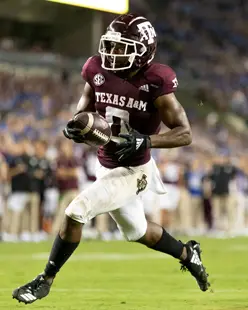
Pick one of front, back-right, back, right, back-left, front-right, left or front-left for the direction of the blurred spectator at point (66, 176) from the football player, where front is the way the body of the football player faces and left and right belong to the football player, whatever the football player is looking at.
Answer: back-right

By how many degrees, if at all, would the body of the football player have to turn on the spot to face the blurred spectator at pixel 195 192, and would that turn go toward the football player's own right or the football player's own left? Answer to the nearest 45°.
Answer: approximately 135° to the football player's own right

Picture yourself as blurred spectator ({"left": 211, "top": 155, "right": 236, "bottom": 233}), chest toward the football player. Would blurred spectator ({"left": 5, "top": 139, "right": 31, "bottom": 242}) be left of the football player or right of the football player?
right

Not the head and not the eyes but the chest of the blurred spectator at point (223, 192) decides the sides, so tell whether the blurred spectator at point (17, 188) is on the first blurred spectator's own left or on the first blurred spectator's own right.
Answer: on the first blurred spectator's own right

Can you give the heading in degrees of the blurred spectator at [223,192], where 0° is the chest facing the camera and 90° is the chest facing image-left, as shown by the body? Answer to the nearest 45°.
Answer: approximately 0°

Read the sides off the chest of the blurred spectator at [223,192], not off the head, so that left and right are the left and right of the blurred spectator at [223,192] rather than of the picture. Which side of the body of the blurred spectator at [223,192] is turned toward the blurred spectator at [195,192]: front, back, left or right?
right

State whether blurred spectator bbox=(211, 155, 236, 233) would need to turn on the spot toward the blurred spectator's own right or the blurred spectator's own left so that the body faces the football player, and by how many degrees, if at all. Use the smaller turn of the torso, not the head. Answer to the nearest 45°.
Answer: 0° — they already face them
